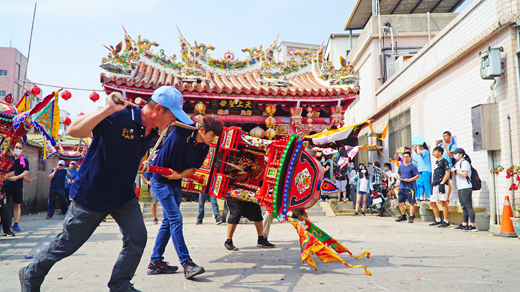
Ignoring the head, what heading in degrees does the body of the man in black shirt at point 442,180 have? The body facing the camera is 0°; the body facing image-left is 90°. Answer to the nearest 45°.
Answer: approximately 45°

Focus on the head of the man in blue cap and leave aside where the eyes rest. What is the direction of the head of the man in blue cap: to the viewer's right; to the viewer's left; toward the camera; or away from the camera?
to the viewer's right

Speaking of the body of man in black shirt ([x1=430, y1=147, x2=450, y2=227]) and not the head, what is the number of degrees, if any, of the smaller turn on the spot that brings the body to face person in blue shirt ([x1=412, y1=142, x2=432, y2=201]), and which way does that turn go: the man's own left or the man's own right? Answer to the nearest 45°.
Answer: approximately 135° to the man's own right

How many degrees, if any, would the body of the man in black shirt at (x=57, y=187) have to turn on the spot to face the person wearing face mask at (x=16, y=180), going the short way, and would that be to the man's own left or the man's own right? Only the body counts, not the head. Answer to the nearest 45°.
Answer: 0° — they already face them

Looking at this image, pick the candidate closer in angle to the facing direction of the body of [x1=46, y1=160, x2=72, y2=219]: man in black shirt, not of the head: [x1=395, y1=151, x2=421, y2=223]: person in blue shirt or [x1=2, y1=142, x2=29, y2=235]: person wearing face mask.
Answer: the person wearing face mask
